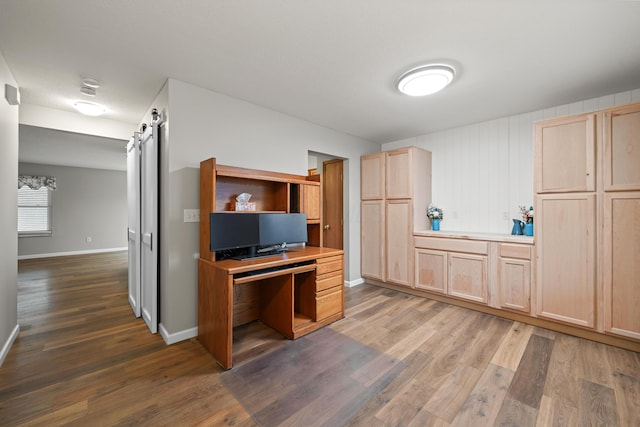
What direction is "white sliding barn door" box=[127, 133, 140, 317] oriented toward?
to the viewer's left

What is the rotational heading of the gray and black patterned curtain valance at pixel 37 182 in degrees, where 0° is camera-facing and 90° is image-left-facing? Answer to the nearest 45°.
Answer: approximately 0°

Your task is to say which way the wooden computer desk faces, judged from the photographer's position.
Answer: facing the viewer and to the right of the viewer

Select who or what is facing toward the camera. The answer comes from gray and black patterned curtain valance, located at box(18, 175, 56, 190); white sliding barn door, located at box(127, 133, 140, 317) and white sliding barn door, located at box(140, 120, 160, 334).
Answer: the gray and black patterned curtain valance

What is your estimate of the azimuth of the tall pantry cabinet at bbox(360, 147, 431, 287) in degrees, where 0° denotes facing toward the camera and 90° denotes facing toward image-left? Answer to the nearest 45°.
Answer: approximately 45°

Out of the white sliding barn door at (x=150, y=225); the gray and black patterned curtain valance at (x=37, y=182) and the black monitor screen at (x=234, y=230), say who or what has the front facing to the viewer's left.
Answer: the white sliding barn door

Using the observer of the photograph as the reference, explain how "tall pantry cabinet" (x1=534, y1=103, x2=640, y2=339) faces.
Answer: facing the viewer and to the left of the viewer

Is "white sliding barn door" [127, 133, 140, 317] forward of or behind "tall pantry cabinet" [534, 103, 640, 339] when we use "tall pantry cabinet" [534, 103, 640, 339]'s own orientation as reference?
forward

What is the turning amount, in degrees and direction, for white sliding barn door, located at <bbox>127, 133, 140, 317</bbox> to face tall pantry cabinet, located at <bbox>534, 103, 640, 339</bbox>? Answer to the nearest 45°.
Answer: approximately 135° to its left

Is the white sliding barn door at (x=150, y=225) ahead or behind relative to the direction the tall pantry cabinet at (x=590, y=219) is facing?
ahead

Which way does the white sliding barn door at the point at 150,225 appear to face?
to the viewer's left

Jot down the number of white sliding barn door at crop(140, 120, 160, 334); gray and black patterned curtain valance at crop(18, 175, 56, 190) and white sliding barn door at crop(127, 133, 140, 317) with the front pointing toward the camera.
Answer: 1

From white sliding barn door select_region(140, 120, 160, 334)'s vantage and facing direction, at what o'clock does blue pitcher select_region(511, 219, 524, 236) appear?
The blue pitcher is roughly at 7 o'clock from the white sliding barn door.
